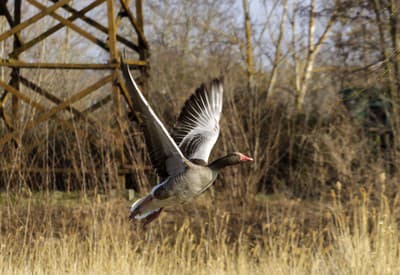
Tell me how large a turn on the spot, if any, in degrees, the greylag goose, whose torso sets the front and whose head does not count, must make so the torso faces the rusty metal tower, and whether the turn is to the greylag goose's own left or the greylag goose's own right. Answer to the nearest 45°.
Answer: approximately 135° to the greylag goose's own left

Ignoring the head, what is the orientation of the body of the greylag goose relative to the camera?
to the viewer's right
